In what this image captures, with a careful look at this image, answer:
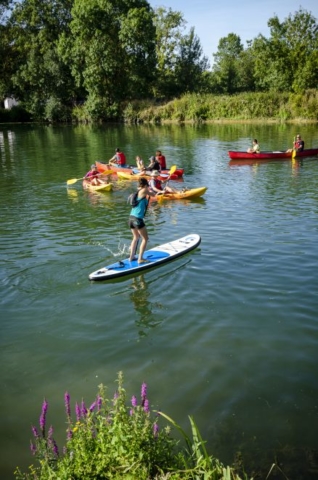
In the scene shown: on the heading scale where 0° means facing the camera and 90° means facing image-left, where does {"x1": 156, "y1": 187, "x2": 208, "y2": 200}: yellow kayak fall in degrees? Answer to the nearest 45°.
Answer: approximately 270°

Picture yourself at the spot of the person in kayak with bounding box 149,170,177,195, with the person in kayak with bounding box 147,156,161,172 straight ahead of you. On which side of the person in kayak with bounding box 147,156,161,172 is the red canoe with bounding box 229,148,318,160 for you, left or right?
right

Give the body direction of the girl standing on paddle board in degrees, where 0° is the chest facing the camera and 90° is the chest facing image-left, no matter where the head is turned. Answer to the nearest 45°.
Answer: approximately 225°

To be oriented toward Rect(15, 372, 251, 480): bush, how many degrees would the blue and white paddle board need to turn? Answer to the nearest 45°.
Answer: approximately 135° to its right

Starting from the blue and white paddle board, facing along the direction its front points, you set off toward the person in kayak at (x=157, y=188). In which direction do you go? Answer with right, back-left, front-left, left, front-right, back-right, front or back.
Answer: front-left

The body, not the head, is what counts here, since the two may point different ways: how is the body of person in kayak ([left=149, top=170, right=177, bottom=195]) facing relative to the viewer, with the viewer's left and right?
facing to the right of the viewer

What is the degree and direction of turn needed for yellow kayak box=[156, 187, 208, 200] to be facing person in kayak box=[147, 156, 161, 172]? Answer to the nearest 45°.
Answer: approximately 90° to its left

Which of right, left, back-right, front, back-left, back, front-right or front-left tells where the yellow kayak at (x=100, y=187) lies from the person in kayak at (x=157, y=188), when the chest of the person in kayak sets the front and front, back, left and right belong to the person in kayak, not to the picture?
back-left

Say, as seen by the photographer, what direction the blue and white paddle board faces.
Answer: facing away from the viewer and to the right of the viewer

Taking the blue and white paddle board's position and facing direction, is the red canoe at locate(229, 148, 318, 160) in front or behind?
in front

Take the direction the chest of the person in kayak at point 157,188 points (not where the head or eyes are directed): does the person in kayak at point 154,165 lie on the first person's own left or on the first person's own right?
on the first person's own left

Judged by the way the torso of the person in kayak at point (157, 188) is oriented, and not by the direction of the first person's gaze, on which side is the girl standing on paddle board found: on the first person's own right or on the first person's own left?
on the first person's own right

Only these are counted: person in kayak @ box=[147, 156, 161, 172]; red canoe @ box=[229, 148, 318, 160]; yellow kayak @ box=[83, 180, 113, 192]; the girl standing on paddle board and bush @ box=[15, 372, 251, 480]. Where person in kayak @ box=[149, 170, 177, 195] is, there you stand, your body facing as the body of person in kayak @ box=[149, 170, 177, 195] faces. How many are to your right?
2

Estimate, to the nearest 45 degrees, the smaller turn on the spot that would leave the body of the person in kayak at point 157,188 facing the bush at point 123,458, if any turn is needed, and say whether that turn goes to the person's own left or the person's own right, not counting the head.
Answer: approximately 90° to the person's own right

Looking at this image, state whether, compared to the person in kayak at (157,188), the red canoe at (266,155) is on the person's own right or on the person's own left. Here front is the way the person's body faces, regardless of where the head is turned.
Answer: on the person's own left
